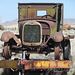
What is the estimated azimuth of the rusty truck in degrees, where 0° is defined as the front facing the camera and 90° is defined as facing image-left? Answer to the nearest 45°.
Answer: approximately 0°
